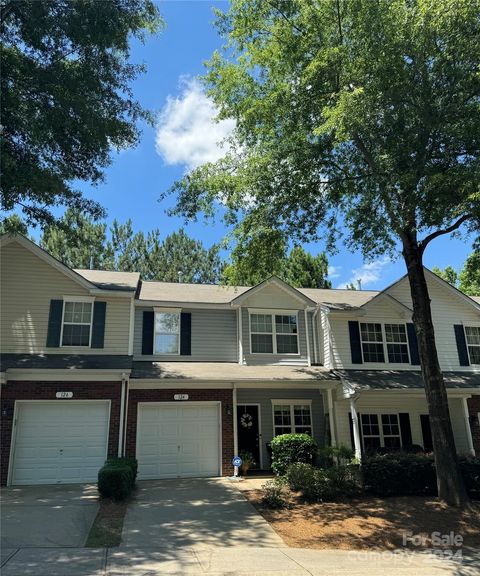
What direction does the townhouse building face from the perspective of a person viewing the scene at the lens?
facing the viewer

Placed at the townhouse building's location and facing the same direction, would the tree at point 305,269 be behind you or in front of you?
behind

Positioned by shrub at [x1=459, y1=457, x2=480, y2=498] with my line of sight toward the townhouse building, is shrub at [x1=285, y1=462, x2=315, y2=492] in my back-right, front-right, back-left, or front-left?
front-left

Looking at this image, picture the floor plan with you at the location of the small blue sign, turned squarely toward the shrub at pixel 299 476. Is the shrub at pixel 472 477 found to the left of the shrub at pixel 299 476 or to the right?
left

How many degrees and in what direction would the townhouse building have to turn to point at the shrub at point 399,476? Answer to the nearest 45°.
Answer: approximately 45° to its left

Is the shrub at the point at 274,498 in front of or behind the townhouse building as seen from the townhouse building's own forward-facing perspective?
in front

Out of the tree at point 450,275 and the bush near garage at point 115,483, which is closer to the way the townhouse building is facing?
the bush near garage

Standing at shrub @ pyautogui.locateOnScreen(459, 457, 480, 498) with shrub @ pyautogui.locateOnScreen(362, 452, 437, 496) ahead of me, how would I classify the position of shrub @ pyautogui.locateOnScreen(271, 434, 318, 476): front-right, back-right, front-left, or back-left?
front-right
